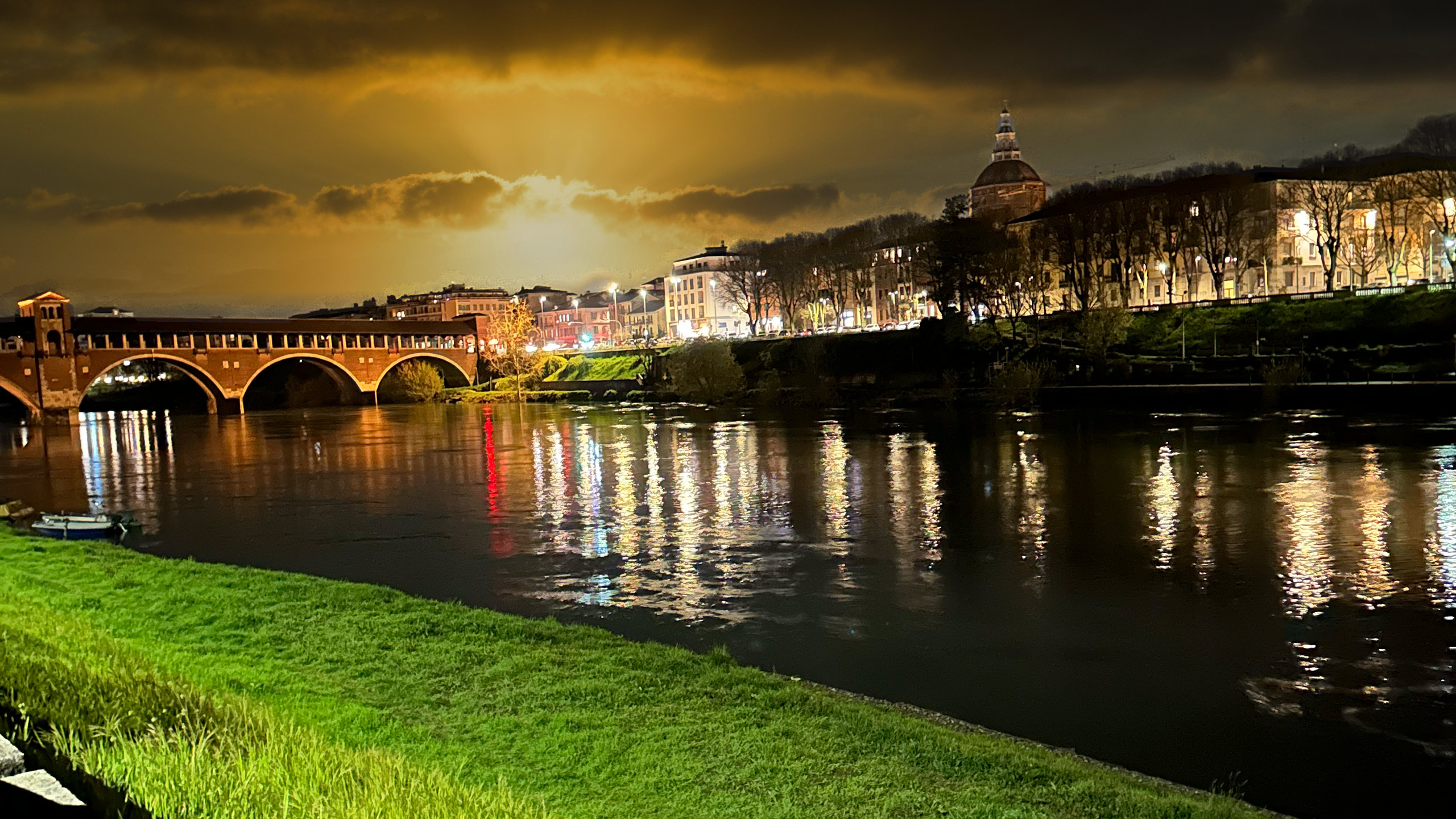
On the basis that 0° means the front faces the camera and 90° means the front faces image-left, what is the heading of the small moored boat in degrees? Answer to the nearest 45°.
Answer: approximately 90°
